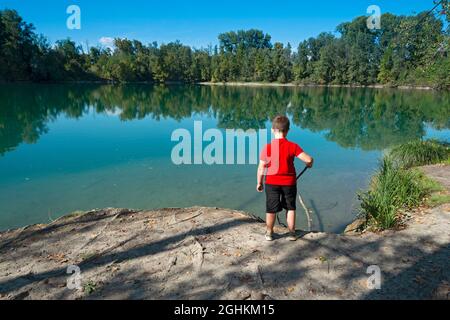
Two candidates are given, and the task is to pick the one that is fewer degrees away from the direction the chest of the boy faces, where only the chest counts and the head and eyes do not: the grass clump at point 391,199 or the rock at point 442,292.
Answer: the grass clump

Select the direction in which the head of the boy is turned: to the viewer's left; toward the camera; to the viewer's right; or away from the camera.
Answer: away from the camera

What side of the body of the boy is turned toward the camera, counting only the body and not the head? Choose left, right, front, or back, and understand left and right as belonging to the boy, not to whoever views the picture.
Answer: back

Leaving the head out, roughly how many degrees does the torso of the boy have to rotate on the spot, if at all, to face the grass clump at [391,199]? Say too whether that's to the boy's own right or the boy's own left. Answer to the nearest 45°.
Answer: approximately 45° to the boy's own right

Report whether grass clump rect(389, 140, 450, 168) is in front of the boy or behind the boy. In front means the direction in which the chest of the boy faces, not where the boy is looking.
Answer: in front

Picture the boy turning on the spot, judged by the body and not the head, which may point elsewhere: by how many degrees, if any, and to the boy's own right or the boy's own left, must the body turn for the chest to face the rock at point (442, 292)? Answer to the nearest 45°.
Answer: approximately 135° to the boy's own right
